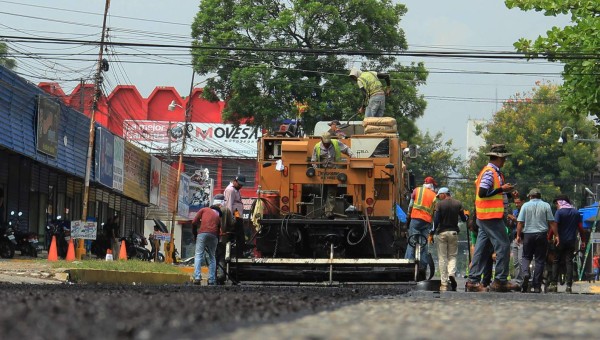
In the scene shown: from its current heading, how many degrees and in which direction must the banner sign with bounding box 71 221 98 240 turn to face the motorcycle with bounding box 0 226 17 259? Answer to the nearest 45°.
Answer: approximately 45° to its right

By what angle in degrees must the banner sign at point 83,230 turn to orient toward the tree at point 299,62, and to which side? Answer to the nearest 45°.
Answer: approximately 135° to its left

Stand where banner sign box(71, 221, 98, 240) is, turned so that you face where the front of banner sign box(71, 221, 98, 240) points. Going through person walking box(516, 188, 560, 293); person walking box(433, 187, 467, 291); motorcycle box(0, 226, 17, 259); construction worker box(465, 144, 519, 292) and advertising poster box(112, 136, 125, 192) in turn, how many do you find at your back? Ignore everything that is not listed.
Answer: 1

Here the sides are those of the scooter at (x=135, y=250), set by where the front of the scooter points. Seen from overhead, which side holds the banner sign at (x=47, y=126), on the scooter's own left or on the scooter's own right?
on the scooter's own right

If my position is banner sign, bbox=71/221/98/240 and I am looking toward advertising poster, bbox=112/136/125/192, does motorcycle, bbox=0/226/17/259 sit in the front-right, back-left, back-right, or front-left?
back-left

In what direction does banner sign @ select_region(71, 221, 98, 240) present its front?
toward the camera
